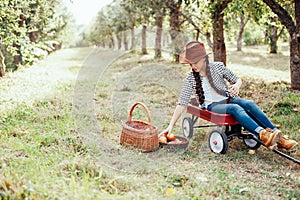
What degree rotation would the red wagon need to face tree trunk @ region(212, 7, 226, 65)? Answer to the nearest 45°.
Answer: approximately 135° to its left

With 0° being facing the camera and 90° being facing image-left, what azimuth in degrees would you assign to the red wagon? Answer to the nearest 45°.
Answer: approximately 315°

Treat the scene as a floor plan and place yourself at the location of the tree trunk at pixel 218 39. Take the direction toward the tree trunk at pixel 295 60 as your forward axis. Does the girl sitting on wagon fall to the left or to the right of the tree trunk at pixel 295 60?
right

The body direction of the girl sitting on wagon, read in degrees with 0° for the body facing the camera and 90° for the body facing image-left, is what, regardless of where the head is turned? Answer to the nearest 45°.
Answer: approximately 315°

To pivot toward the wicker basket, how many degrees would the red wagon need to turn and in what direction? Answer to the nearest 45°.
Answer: approximately 135° to its right

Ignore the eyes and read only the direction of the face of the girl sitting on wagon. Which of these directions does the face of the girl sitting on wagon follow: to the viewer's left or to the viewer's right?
to the viewer's left

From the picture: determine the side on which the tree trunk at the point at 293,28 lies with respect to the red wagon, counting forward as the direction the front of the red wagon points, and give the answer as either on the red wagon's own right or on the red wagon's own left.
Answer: on the red wagon's own left

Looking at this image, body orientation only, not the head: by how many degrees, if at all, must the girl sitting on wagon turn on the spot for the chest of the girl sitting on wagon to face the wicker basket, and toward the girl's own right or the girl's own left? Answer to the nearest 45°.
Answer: approximately 90° to the girl's own right
